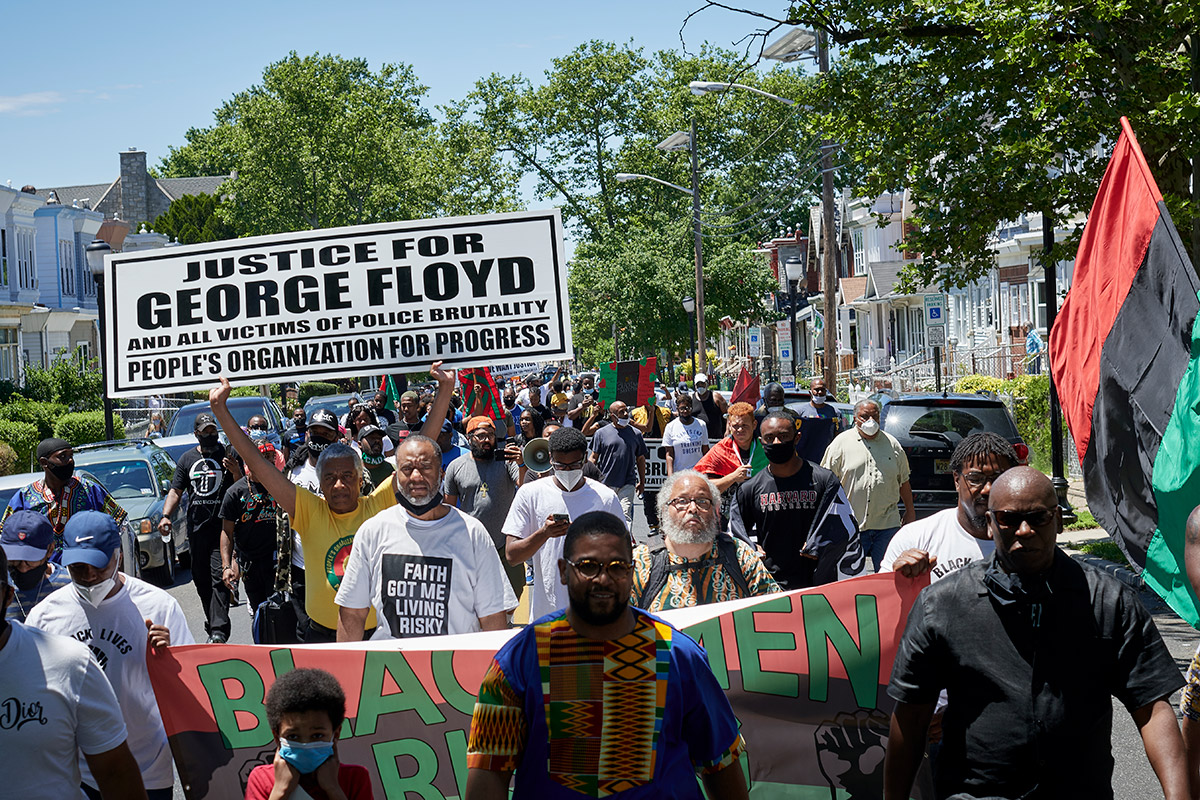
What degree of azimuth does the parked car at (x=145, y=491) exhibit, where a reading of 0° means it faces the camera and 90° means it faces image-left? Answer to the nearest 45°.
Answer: approximately 0°

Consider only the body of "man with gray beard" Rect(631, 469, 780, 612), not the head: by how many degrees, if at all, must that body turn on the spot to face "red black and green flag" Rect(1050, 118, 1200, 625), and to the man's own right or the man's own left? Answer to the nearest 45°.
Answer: approximately 90° to the man's own left

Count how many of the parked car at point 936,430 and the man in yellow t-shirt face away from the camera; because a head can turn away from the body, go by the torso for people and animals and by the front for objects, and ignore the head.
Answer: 1

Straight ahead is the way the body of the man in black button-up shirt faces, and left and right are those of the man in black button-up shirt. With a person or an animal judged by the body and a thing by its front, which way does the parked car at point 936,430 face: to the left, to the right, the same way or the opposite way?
the opposite way

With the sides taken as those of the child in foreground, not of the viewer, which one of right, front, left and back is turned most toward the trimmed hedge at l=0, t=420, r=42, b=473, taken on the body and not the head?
back

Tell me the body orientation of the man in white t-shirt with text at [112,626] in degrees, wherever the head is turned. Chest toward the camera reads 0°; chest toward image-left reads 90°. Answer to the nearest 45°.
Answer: approximately 0°

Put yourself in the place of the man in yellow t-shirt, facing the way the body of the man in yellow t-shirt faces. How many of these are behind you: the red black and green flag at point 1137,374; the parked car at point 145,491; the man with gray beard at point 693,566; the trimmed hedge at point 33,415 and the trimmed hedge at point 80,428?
3

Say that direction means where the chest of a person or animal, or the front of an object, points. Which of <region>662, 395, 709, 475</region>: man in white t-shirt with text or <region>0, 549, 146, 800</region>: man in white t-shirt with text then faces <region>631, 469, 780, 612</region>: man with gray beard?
<region>662, 395, 709, 475</region>: man in white t-shirt with text

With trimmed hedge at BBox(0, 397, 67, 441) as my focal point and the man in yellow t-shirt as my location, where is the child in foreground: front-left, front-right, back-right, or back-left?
back-left

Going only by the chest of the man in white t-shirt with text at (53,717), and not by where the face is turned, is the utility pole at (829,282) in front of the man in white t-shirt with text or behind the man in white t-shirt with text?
behind

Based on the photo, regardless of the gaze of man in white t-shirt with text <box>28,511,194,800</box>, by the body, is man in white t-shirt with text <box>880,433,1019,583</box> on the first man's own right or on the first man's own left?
on the first man's own left

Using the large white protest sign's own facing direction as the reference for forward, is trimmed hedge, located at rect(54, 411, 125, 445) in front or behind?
behind
